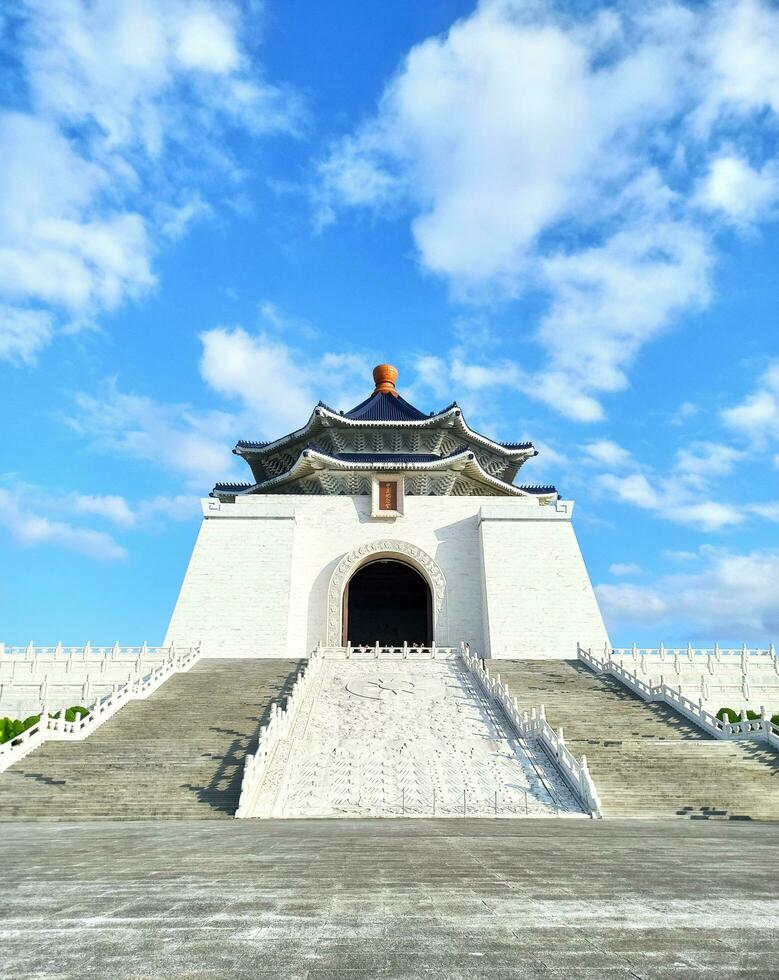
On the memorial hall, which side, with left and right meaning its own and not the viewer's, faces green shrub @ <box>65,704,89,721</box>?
right

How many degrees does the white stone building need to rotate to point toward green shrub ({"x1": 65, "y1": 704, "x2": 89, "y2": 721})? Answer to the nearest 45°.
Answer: approximately 45° to its right

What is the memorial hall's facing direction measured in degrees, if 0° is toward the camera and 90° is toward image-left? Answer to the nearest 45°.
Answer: approximately 0°

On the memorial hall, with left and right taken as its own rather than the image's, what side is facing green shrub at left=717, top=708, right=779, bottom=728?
left

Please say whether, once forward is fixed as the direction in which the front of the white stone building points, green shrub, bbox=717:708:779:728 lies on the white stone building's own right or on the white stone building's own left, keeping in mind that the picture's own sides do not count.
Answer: on the white stone building's own left
